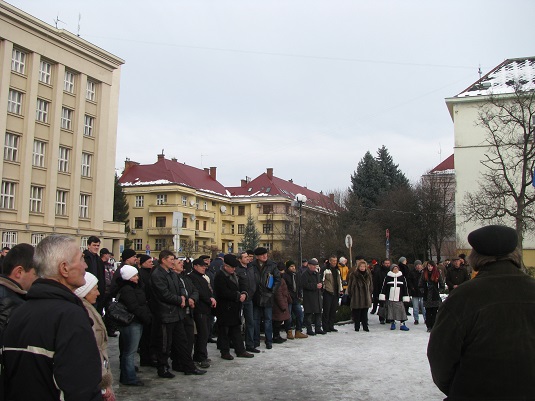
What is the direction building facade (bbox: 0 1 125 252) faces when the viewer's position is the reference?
facing the viewer and to the right of the viewer

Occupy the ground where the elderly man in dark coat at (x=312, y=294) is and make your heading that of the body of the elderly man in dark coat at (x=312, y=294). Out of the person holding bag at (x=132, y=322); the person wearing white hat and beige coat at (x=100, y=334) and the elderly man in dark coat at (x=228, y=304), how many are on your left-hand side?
0

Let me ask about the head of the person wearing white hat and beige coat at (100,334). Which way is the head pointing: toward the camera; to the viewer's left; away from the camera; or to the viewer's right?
to the viewer's right

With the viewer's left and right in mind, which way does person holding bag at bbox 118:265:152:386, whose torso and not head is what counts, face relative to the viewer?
facing to the right of the viewer

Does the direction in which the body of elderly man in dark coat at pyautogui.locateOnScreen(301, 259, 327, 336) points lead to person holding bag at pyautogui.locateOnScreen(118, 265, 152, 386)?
no

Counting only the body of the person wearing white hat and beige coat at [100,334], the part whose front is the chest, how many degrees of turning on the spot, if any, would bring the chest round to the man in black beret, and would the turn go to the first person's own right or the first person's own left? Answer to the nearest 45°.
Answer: approximately 45° to the first person's own right

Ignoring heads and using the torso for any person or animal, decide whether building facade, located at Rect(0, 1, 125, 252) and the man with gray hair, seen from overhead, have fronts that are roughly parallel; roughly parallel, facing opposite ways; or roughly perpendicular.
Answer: roughly perpendicular

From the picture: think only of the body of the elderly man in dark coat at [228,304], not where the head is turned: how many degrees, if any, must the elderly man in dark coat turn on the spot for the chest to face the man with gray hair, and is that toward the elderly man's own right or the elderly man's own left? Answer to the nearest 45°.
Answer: approximately 45° to the elderly man's own right

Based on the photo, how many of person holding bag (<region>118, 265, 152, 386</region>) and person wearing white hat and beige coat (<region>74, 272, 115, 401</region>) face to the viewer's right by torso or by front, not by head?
2

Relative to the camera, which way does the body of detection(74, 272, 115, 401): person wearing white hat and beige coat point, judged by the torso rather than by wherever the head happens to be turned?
to the viewer's right

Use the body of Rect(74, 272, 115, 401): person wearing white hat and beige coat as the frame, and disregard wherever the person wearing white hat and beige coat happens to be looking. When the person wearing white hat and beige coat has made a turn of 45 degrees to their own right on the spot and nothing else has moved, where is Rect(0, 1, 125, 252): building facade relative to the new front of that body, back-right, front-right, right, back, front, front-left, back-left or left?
back-left

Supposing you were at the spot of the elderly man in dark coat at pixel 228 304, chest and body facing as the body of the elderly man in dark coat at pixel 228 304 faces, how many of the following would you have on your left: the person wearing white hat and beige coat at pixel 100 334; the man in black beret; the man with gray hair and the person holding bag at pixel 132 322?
0

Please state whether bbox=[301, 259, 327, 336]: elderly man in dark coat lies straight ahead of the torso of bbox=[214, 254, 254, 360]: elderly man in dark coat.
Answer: no
